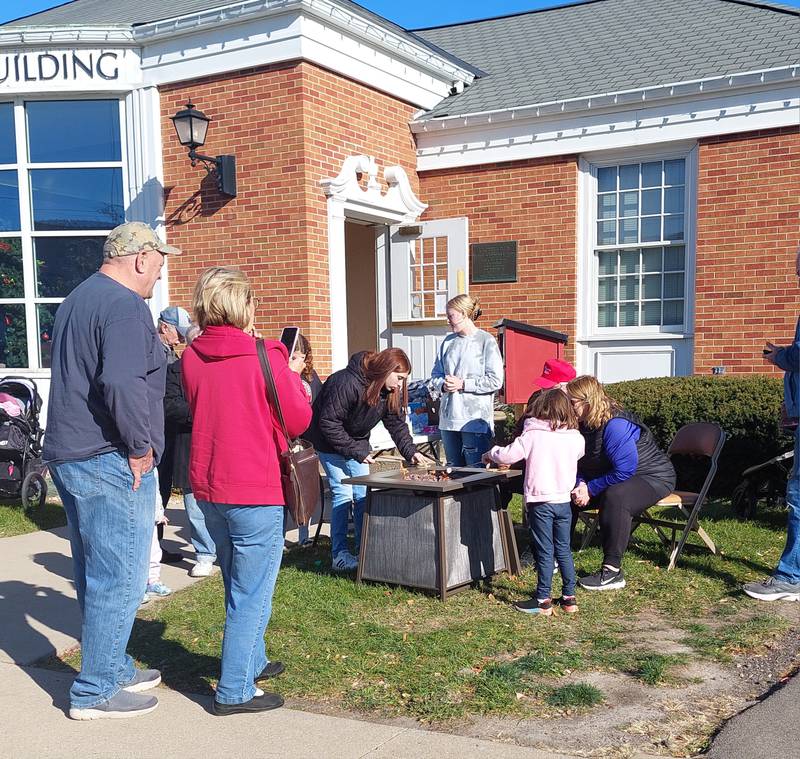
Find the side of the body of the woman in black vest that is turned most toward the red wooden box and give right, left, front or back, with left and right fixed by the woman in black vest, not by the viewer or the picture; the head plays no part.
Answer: right

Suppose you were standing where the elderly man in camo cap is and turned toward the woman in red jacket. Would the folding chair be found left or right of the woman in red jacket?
left

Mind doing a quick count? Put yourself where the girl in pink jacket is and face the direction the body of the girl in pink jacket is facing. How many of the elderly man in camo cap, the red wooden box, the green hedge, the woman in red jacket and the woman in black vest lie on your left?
2

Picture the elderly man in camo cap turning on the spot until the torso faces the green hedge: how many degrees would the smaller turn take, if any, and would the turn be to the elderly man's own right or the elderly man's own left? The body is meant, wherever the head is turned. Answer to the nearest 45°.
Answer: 0° — they already face it

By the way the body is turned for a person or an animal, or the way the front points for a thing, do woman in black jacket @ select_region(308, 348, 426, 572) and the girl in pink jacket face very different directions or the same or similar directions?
very different directions

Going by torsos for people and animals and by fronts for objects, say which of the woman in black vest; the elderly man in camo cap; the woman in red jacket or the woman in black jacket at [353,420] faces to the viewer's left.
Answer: the woman in black vest

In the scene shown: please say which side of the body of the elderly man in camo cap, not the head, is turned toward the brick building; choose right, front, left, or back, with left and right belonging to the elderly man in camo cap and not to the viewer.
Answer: front

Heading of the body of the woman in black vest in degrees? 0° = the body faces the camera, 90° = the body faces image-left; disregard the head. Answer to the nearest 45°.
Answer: approximately 90°

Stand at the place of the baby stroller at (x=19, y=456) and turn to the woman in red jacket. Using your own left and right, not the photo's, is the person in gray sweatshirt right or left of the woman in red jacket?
left

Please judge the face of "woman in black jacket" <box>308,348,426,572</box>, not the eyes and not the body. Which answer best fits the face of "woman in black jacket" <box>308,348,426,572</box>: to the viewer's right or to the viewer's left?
to the viewer's right

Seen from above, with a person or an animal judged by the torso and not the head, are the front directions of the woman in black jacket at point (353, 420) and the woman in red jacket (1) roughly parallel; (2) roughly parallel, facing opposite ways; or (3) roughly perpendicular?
roughly perpendicular

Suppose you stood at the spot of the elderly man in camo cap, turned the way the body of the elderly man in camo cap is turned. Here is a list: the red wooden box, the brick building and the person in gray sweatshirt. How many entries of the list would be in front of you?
3

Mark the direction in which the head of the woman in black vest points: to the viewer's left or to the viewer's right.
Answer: to the viewer's left

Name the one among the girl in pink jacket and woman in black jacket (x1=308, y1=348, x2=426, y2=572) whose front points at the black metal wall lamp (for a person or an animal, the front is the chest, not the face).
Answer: the girl in pink jacket

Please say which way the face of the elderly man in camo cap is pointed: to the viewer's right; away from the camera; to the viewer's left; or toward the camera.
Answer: to the viewer's right

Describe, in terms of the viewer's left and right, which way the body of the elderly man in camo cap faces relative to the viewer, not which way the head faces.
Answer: facing away from the viewer and to the right of the viewer
